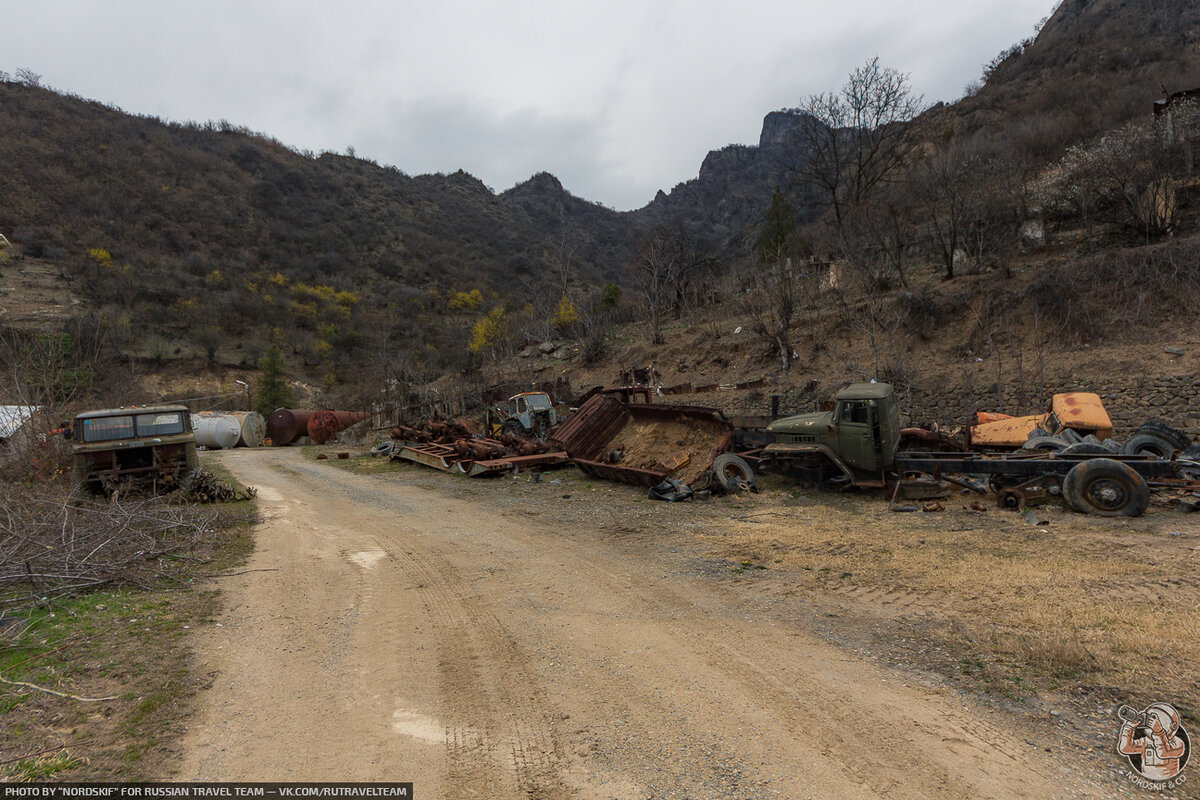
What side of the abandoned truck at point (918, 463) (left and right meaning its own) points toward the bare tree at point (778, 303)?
right

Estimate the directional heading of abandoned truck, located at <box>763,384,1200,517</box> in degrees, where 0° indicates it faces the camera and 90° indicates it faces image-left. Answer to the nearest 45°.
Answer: approximately 90°

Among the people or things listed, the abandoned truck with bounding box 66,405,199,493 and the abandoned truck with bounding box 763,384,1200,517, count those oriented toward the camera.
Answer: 1

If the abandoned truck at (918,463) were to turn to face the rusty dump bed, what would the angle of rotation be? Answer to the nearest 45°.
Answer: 0° — it already faces it

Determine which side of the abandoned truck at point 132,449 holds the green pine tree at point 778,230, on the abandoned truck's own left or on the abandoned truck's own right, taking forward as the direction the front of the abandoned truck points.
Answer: on the abandoned truck's own left

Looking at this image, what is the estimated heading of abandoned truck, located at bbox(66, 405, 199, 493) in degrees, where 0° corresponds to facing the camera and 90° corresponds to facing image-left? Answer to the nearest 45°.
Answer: approximately 0°

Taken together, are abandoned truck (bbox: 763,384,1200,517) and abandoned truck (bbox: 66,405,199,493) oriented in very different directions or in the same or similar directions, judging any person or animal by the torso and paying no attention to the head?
very different directions

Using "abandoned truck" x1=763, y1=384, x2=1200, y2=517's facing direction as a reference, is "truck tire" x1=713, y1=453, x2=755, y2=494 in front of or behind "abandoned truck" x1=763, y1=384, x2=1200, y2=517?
in front
